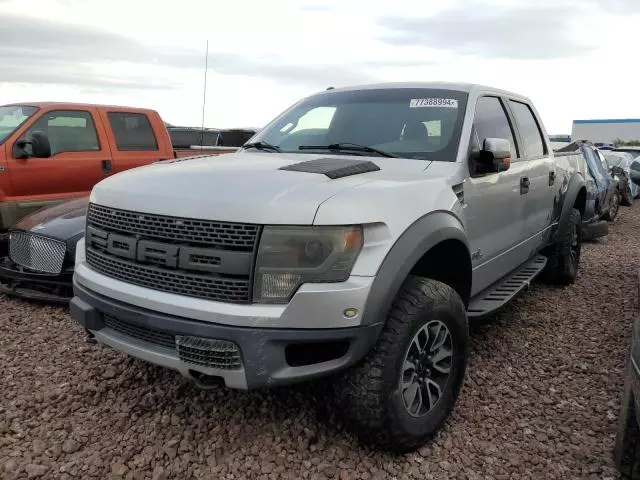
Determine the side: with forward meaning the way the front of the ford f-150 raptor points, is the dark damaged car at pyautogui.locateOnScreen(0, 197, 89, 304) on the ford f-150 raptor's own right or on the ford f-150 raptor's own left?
on the ford f-150 raptor's own right

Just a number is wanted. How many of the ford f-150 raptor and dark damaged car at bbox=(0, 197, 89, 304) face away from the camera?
0

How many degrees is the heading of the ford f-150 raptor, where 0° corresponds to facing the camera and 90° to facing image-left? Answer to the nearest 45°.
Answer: approximately 45°

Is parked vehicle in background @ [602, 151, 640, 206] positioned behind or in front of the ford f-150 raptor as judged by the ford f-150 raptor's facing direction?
behind

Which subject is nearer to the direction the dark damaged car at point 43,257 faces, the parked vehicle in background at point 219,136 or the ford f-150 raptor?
the ford f-150 raptor

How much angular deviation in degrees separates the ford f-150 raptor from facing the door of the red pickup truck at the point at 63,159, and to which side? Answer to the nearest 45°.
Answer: approximately 90° to its right

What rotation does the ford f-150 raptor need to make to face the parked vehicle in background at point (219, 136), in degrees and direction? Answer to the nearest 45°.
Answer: approximately 135° to its right

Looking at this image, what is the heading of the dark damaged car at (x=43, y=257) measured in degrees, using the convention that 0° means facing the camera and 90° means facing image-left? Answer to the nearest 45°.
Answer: approximately 45°

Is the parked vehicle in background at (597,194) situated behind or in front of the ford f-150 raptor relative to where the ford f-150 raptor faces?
behind
